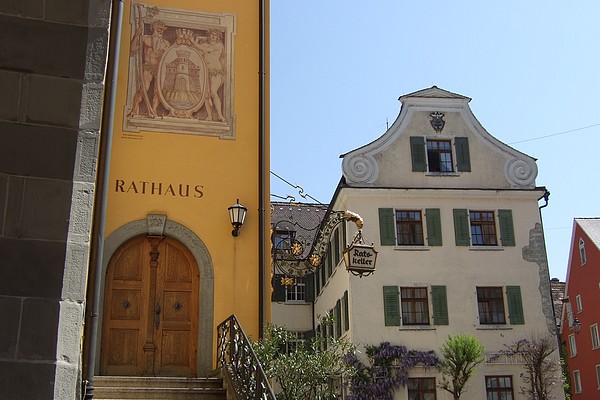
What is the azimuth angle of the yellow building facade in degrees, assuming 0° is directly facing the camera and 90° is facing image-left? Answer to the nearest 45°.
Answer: approximately 0°

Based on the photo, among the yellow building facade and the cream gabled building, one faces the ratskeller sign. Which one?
the cream gabled building

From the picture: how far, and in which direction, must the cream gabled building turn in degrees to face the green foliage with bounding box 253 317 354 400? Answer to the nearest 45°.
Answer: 0° — it already faces it

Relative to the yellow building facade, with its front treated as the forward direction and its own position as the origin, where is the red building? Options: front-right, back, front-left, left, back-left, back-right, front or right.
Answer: back-left

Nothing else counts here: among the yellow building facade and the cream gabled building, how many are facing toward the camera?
2

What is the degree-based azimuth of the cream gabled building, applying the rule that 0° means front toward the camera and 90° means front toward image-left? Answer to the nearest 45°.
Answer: approximately 0°

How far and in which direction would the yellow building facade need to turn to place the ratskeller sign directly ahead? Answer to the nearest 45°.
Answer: approximately 90° to its left

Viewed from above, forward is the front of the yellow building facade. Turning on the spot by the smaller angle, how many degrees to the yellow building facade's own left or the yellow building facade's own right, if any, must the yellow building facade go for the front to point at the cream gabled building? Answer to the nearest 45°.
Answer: approximately 135° to the yellow building facade's own left

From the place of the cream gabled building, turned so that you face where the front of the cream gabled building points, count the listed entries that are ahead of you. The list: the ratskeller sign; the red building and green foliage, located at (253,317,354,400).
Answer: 2
